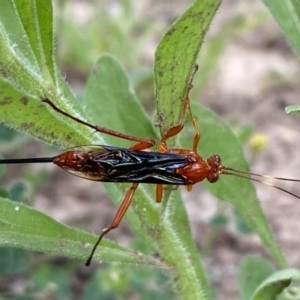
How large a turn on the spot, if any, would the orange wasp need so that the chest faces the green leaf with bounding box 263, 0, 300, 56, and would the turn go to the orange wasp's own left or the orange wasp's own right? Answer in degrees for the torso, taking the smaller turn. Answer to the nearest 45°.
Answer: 0° — it already faces it

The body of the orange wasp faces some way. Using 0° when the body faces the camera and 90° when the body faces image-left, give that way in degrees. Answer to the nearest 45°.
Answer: approximately 270°

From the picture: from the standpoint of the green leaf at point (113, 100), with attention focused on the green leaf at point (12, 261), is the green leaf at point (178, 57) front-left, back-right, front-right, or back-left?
back-left
